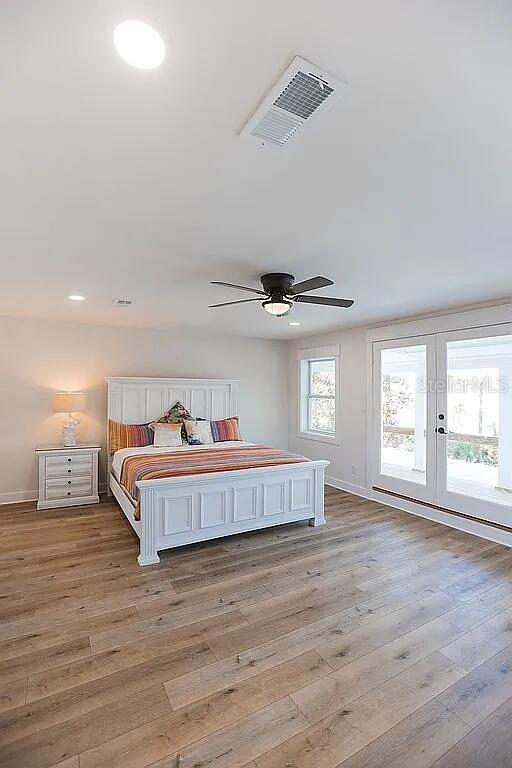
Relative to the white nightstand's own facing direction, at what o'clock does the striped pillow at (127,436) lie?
The striped pillow is roughly at 9 o'clock from the white nightstand.

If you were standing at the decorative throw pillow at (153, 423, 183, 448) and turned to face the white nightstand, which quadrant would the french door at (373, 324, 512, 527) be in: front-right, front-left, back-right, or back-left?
back-left

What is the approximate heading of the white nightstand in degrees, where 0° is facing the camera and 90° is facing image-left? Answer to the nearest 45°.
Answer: approximately 0°

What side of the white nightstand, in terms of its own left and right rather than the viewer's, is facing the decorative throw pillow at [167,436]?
left

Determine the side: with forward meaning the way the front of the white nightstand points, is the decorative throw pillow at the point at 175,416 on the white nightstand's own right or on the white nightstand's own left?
on the white nightstand's own left

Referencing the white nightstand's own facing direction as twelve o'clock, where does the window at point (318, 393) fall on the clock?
The window is roughly at 9 o'clock from the white nightstand.

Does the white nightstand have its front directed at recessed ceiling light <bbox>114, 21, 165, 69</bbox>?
yes

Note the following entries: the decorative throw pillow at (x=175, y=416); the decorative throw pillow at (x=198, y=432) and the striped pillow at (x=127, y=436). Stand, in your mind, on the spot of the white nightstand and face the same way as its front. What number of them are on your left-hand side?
3

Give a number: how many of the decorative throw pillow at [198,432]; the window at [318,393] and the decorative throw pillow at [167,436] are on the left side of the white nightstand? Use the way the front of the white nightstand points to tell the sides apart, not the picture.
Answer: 3

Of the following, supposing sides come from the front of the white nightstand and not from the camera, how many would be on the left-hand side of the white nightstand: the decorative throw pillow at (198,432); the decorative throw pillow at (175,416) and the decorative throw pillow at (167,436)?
3

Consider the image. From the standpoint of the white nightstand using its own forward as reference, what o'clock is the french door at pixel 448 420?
The french door is roughly at 10 o'clock from the white nightstand.

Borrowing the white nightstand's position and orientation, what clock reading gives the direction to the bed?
The bed is roughly at 11 o'clock from the white nightstand.
